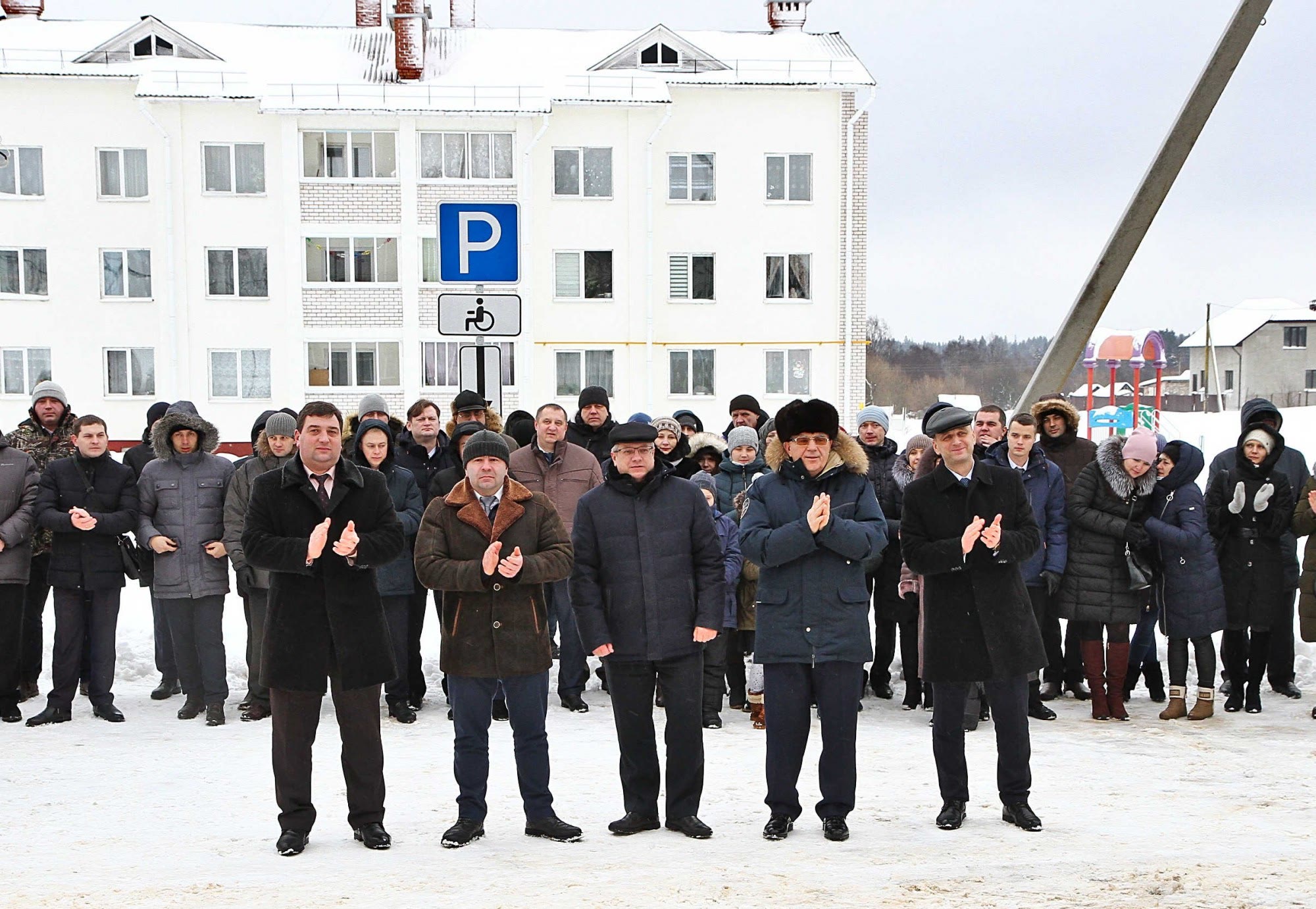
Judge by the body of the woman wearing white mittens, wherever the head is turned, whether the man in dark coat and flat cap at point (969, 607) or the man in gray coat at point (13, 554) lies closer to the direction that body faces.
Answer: the man in dark coat and flat cap

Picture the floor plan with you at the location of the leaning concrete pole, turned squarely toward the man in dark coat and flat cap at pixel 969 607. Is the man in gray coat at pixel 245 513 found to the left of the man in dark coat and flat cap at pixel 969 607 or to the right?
right

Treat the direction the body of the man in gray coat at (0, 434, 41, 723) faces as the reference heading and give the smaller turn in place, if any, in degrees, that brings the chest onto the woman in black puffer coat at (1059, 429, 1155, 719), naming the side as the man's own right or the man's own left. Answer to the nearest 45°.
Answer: approximately 45° to the man's own left

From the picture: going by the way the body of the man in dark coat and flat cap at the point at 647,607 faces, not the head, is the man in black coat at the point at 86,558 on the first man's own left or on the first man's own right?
on the first man's own right

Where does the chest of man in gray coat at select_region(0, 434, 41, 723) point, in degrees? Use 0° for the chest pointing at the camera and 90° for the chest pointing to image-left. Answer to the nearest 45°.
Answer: approximately 0°

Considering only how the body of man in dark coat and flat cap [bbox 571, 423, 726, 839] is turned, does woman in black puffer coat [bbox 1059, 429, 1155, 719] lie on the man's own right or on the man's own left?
on the man's own left

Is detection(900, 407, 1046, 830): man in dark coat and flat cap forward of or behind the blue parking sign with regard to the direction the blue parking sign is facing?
forward

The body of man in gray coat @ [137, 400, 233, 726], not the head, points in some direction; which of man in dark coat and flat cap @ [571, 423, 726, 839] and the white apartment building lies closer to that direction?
the man in dark coat and flat cap
